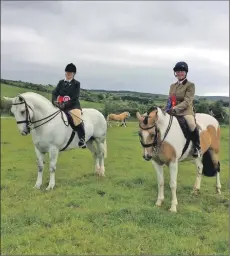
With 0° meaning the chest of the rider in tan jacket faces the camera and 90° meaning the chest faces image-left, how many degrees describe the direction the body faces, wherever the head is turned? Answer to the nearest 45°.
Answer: approximately 45°
